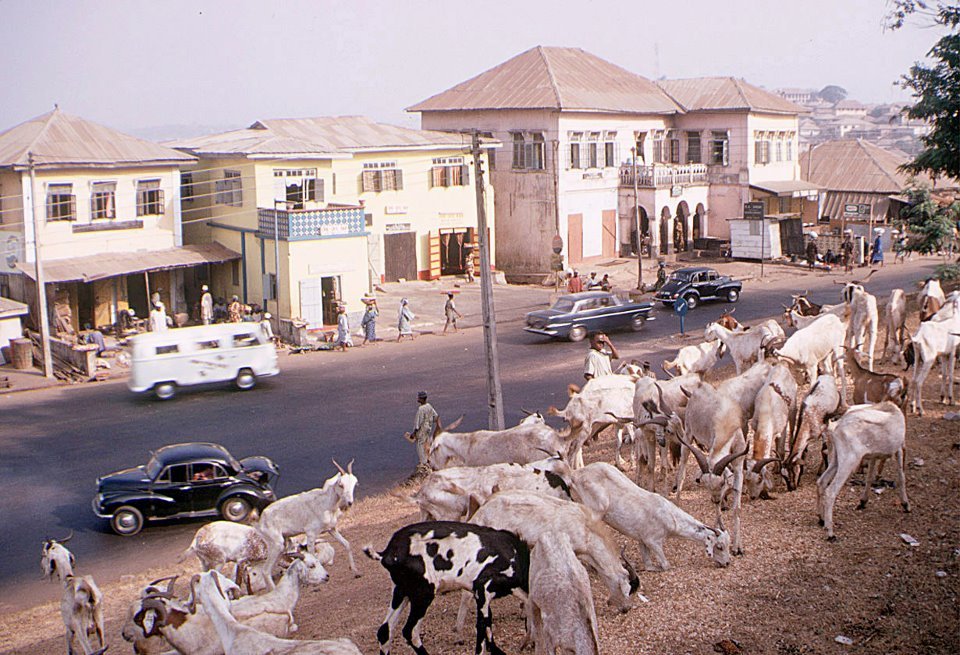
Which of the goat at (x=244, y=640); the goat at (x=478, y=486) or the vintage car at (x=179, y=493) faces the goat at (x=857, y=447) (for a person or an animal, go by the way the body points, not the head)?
the goat at (x=478, y=486)

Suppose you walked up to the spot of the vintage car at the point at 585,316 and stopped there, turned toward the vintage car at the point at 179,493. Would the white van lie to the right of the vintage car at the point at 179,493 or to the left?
right

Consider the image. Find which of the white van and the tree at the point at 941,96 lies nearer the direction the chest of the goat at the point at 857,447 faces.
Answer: the tree

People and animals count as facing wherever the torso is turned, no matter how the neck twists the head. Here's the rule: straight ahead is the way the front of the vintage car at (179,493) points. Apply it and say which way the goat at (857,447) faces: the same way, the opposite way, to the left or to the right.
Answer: the opposite way

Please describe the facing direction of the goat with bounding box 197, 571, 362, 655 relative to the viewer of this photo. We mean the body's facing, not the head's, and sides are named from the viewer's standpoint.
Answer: facing to the left of the viewer

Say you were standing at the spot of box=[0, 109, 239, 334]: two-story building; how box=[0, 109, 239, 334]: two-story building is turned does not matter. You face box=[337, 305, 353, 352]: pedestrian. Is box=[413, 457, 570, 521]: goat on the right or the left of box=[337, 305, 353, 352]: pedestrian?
right

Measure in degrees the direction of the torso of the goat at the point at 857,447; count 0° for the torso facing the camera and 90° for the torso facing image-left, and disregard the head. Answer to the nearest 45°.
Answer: approximately 225°
